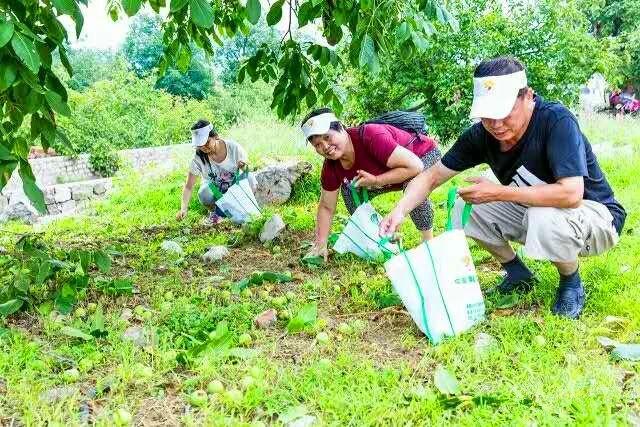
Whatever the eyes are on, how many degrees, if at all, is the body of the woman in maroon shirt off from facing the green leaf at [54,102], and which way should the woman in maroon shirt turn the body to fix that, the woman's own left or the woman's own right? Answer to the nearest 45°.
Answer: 0° — they already face it

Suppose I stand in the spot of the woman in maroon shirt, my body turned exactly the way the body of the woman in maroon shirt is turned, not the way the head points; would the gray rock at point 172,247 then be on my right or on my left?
on my right

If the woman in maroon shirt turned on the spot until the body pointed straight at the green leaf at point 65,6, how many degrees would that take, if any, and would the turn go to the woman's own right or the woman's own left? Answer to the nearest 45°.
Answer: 0° — they already face it

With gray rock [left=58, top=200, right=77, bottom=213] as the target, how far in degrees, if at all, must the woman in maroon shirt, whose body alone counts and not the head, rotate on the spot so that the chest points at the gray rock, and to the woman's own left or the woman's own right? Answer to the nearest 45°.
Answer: approximately 90° to the woman's own right

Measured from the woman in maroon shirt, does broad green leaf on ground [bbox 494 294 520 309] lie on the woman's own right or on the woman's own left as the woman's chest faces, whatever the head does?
on the woman's own left

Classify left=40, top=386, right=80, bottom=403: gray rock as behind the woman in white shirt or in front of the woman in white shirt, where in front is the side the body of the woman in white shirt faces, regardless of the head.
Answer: in front

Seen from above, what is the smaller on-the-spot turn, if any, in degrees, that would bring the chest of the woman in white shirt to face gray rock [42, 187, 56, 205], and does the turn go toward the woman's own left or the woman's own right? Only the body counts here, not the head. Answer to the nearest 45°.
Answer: approximately 90° to the woman's own right

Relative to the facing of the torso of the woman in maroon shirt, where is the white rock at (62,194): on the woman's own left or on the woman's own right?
on the woman's own right

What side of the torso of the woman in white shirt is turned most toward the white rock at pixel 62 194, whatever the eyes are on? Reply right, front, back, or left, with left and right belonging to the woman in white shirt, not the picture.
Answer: right

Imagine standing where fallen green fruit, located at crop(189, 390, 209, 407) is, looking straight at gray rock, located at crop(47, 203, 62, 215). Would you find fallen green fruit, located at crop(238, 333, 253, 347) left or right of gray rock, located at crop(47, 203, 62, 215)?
right

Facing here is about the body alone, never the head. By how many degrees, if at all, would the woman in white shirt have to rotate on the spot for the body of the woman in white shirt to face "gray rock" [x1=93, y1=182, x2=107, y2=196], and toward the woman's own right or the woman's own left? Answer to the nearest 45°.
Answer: approximately 135° to the woman's own right

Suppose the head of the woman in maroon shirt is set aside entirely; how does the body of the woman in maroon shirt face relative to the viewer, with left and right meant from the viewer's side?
facing the viewer and to the left of the viewer

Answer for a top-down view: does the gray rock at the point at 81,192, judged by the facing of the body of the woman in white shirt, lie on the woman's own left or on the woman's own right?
on the woman's own right

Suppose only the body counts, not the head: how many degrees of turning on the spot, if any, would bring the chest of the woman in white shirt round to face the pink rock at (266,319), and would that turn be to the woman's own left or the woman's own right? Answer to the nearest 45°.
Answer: approximately 45° to the woman's own left

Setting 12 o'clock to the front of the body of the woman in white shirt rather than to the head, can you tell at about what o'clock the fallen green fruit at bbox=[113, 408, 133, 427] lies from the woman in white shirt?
The fallen green fruit is roughly at 11 o'clock from the woman in white shirt.

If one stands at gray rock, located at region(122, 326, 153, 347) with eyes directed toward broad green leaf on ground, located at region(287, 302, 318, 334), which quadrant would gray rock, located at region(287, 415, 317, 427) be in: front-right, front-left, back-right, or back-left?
front-right

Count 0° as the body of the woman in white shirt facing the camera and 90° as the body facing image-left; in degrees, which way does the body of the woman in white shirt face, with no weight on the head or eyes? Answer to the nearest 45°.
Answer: approximately 45°

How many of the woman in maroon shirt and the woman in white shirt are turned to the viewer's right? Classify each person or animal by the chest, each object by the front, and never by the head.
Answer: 0
